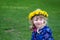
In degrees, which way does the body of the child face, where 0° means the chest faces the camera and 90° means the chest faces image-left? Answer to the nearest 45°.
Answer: approximately 45°
